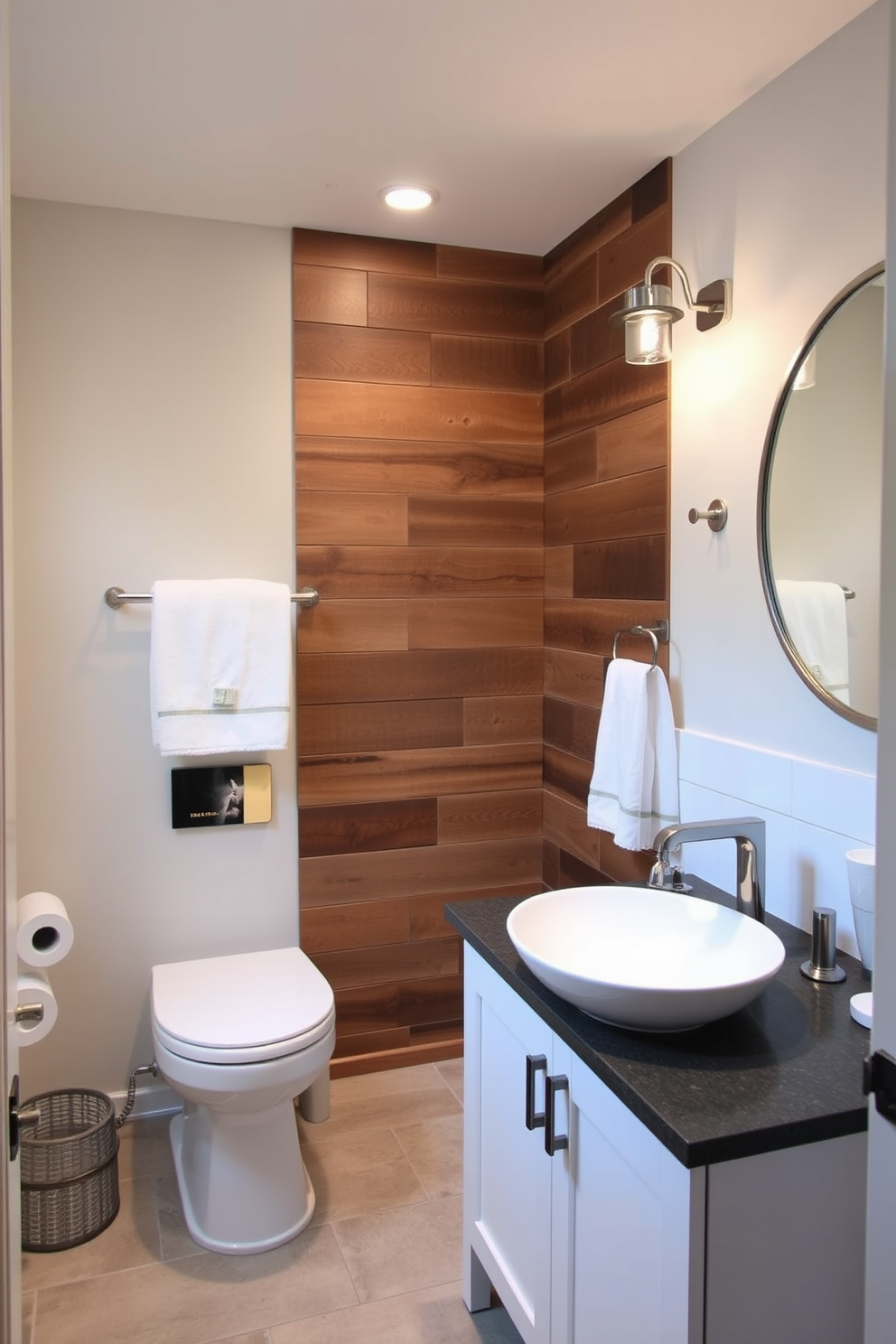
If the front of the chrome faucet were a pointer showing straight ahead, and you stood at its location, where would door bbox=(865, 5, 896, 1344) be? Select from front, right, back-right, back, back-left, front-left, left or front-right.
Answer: front-left

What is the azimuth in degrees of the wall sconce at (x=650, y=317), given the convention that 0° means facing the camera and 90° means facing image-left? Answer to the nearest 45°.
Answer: approximately 45°

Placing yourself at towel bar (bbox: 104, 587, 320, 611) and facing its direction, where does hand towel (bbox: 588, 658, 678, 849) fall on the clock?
The hand towel is roughly at 10 o'clock from the towel bar.

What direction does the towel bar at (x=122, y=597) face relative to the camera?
toward the camera

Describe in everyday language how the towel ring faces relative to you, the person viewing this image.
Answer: facing the viewer and to the left of the viewer

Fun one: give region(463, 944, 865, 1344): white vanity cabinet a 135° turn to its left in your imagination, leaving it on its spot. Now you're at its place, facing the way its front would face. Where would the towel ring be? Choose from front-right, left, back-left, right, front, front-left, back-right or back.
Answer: left

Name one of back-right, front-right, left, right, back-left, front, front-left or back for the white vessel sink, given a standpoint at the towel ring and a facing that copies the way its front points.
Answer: front-left

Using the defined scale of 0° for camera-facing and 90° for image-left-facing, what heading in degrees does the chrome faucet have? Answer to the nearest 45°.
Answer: approximately 45°
